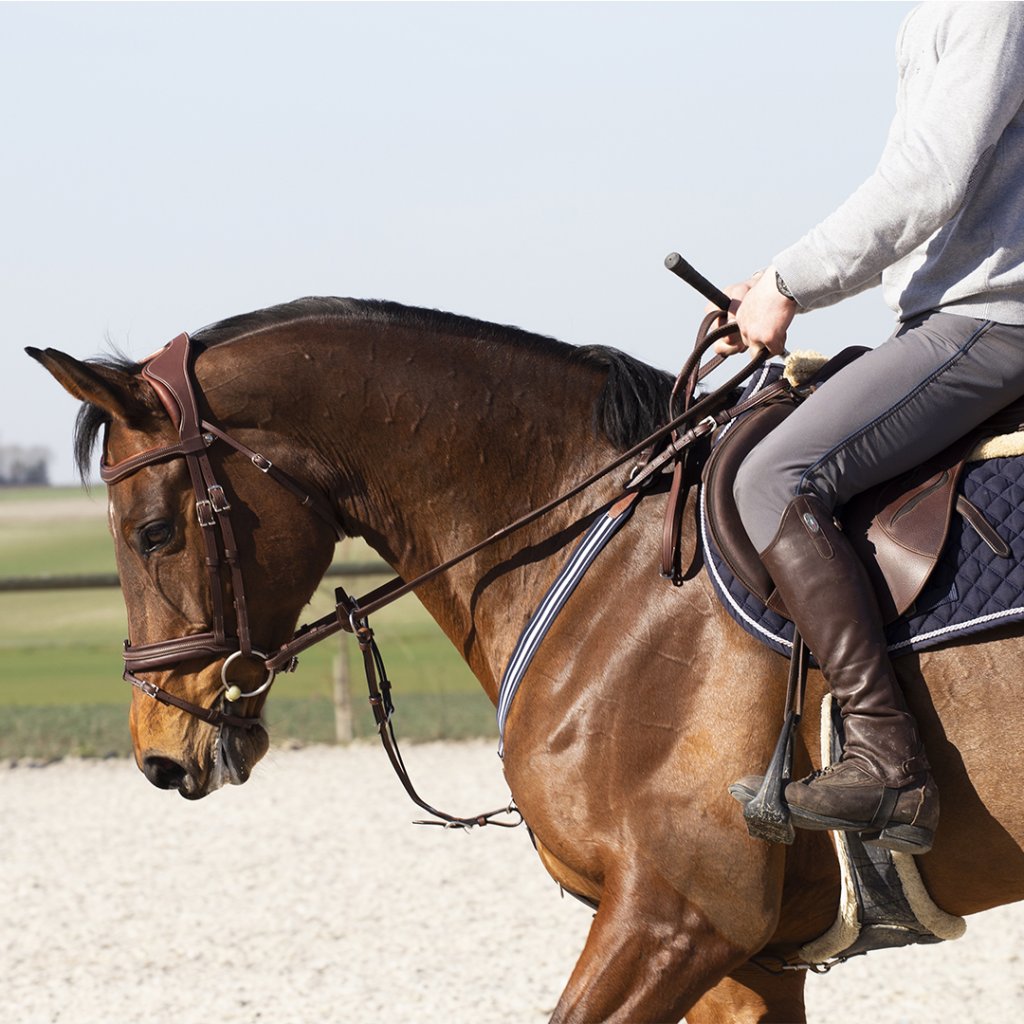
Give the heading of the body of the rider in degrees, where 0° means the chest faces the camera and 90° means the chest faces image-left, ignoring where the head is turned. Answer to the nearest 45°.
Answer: approximately 90°

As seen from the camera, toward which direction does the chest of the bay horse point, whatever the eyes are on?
to the viewer's left

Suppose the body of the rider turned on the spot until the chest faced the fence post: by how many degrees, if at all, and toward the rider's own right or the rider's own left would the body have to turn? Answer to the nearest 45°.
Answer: approximately 45° to the rider's own right
